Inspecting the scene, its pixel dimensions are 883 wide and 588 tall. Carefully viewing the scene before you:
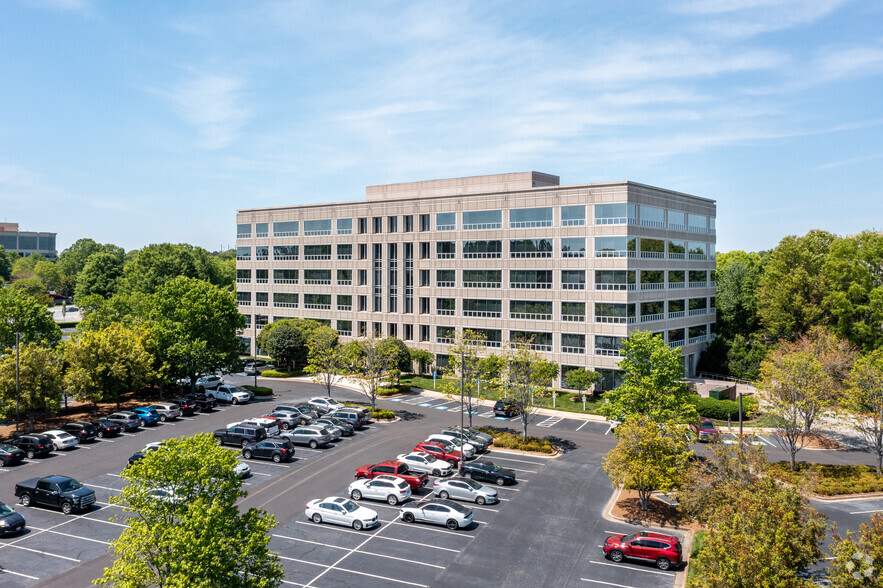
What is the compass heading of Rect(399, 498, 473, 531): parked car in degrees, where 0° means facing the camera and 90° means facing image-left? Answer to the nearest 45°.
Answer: approximately 135°

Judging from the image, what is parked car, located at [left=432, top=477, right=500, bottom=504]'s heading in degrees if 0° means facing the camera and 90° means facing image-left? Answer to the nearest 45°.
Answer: approximately 315°

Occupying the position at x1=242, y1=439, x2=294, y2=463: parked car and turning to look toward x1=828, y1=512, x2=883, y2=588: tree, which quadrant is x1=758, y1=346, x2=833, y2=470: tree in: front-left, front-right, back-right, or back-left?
front-left

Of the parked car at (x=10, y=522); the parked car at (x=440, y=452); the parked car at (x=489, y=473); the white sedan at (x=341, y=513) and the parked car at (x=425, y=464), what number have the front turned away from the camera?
0

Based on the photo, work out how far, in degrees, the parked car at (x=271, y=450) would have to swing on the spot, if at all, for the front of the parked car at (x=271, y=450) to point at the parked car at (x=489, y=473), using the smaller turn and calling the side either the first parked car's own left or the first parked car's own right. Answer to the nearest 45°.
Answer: approximately 180°

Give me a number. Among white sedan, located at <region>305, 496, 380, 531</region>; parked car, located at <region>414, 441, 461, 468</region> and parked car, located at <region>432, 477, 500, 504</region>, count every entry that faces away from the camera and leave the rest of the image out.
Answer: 0

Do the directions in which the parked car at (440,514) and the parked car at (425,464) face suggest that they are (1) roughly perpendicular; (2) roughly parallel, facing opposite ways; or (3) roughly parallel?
roughly parallel, facing opposite ways

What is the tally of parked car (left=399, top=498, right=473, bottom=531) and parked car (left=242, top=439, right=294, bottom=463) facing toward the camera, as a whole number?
0

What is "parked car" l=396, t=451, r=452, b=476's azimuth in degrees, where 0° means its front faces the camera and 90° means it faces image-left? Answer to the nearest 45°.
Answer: approximately 315°
